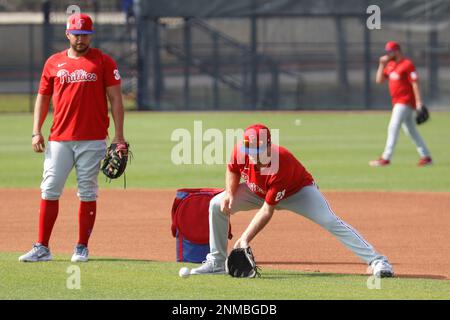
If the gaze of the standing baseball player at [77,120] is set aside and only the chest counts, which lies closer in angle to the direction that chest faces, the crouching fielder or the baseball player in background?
the crouching fielder

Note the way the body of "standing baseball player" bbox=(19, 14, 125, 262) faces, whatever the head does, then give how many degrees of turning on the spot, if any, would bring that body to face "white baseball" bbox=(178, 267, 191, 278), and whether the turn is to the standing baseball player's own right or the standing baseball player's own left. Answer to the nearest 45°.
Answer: approximately 45° to the standing baseball player's own left

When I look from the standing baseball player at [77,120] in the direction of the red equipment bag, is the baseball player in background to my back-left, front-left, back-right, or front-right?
front-left

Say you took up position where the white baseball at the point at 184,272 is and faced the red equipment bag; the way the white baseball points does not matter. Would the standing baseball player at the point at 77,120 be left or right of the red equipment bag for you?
left

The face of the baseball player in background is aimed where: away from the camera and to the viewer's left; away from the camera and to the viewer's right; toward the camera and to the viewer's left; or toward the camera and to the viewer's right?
toward the camera and to the viewer's left

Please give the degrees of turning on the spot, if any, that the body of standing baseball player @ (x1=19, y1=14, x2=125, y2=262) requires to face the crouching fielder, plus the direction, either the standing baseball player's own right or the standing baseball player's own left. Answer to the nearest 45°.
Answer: approximately 45° to the standing baseball player's own left

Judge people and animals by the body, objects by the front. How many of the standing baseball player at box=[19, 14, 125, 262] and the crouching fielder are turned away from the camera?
0

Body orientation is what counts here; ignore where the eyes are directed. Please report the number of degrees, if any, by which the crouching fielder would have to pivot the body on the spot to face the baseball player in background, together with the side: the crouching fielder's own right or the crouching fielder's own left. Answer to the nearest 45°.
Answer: approximately 135° to the crouching fielder's own right

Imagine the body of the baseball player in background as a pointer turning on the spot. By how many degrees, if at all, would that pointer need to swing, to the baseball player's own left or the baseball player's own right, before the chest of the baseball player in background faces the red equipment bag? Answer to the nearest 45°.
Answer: approximately 45° to the baseball player's own left

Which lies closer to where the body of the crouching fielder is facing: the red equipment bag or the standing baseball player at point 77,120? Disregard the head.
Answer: the standing baseball player

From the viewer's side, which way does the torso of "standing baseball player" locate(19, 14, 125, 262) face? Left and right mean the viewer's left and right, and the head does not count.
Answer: facing the viewer

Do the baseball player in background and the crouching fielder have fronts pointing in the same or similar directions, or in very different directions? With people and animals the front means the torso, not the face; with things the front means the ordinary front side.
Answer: same or similar directions
